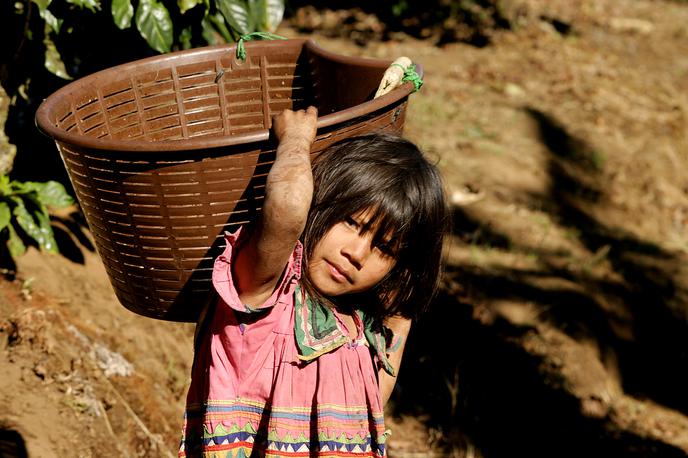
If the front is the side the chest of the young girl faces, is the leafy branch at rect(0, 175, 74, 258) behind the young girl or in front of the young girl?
behind

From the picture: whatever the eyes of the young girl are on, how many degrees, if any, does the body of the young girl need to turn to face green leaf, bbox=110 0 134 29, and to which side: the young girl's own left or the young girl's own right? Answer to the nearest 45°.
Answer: approximately 180°

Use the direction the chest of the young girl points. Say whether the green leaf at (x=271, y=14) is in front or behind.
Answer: behind

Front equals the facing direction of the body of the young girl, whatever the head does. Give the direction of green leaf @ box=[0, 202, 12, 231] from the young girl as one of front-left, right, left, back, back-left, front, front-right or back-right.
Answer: back

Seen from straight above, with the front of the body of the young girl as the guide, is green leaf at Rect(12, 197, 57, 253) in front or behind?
behind

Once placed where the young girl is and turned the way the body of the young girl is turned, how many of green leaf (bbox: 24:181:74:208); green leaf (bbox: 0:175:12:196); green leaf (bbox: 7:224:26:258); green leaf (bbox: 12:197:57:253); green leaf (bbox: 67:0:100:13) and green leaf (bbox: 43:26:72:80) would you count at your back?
6

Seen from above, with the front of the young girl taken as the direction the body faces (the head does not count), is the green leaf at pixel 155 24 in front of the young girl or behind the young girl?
behind

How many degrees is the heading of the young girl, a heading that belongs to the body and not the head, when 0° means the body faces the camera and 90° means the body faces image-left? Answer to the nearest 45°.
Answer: approximately 315°

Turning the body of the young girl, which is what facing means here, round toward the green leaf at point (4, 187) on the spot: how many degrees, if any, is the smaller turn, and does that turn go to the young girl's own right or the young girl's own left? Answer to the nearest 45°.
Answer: approximately 180°

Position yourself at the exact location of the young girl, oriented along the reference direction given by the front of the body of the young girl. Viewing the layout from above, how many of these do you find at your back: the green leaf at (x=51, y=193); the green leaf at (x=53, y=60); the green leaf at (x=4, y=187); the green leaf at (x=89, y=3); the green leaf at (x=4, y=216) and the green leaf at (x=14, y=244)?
6

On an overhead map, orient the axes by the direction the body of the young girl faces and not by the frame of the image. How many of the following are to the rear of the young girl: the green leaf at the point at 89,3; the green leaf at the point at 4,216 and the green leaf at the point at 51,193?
3

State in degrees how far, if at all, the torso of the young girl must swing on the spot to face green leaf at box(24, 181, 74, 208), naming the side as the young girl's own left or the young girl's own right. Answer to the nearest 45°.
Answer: approximately 180°
